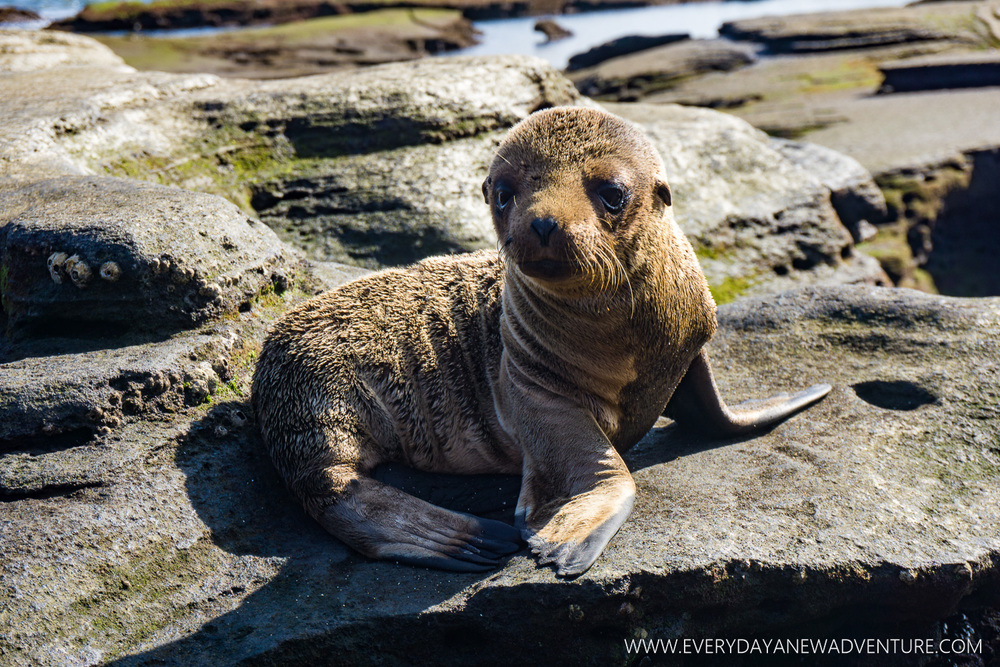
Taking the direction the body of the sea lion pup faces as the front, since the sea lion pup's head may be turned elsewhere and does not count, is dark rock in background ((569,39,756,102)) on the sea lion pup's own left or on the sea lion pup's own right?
on the sea lion pup's own left

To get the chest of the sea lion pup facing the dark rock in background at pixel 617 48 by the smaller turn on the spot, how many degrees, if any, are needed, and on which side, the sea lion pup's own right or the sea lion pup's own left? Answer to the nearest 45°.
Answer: approximately 135° to the sea lion pup's own left

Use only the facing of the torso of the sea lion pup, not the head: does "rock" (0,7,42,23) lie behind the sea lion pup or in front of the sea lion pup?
behind

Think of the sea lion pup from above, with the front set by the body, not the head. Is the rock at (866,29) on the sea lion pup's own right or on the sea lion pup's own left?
on the sea lion pup's own left

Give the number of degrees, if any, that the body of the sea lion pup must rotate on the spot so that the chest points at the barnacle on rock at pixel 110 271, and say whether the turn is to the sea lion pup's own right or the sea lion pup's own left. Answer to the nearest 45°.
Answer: approximately 135° to the sea lion pup's own right

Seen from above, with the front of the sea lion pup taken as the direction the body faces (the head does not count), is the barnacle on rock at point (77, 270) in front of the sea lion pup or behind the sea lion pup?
behind

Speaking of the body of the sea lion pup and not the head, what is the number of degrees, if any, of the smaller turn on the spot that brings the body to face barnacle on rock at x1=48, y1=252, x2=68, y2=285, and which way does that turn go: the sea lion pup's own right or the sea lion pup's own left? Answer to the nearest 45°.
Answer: approximately 135° to the sea lion pup's own right

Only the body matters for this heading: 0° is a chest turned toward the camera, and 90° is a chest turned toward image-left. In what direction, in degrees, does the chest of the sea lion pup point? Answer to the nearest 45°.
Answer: approximately 315°

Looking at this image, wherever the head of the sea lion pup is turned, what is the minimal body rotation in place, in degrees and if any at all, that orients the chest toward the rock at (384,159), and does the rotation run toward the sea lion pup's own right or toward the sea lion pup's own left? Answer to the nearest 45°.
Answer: approximately 135° to the sea lion pup's own left

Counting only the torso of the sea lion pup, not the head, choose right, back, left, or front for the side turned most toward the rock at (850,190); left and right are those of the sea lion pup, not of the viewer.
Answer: left
